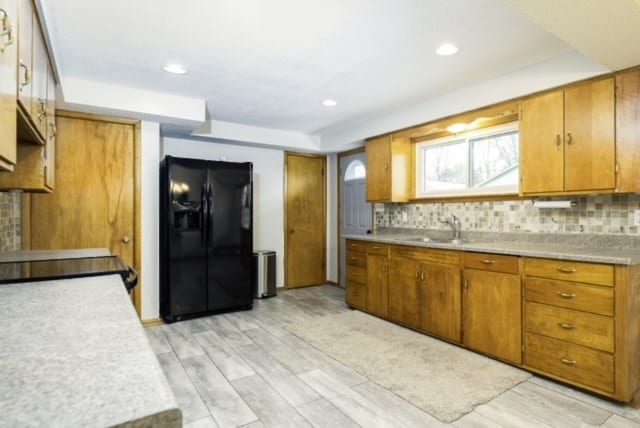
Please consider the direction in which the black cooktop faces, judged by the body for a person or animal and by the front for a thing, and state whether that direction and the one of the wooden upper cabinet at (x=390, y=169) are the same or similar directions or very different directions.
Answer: very different directions

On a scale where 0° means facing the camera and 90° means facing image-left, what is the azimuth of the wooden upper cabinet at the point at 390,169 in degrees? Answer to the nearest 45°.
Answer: approximately 45°

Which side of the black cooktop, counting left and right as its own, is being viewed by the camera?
right

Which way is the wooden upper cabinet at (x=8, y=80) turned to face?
to the viewer's right

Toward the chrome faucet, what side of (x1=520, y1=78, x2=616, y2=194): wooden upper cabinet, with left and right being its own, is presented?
right

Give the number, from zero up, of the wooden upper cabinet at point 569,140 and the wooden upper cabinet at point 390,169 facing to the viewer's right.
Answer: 0

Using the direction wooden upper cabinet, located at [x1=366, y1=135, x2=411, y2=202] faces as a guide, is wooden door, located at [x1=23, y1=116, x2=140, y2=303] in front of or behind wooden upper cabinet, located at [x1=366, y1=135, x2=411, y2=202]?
in front

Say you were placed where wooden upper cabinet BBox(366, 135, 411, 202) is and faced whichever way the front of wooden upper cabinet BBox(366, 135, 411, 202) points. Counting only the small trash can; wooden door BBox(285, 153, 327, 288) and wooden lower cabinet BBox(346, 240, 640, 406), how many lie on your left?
1

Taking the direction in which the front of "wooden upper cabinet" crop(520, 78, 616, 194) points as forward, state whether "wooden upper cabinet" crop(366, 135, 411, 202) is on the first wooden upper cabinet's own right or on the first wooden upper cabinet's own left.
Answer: on the first wooden upper cabinet's own right

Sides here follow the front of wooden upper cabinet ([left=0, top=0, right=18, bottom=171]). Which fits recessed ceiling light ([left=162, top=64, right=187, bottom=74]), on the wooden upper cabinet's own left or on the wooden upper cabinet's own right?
on the wooden upper cabinet's own left

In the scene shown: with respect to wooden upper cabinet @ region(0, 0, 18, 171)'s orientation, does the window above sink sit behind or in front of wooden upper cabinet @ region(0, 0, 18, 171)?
in front
